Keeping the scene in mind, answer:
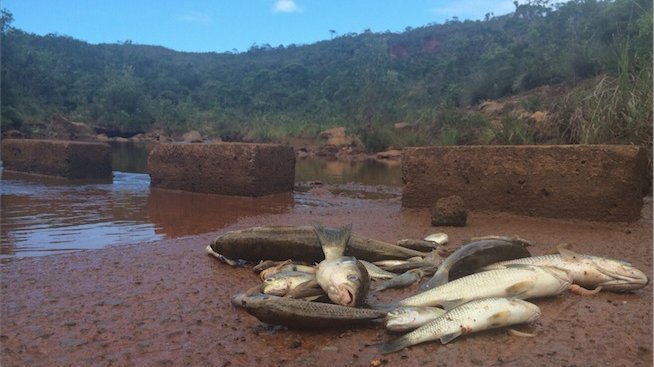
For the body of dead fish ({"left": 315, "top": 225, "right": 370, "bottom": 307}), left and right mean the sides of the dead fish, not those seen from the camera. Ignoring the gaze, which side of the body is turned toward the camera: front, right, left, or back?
front

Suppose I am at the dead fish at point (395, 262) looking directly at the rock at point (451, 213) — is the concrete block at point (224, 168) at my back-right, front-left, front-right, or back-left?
front-left

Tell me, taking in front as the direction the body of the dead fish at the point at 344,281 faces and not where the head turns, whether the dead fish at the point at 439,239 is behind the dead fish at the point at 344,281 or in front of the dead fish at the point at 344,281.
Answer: behind

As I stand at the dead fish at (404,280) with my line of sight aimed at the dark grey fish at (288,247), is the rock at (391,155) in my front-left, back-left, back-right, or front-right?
front-right

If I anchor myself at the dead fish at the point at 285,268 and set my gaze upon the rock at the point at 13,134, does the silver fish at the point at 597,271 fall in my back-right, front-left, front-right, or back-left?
back-right

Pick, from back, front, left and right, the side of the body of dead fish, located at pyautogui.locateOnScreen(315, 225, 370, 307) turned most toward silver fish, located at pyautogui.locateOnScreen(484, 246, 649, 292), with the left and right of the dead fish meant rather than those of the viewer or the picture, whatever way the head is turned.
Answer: left

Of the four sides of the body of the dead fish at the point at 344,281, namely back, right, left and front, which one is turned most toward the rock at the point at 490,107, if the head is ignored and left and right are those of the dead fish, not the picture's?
back

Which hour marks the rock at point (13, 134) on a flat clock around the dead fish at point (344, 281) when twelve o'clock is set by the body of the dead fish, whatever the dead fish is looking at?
The rock is roughly at 5 o'clock from the dead fish.

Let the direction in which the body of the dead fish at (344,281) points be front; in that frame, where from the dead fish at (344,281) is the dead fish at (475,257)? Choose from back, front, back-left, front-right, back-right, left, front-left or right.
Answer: back-left

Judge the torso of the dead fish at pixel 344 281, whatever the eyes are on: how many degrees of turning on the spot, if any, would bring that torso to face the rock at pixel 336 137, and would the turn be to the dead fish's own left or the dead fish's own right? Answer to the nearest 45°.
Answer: approximately 180°

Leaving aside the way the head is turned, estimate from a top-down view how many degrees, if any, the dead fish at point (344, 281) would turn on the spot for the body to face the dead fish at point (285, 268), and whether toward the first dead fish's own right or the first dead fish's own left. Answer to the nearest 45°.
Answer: approximately 135° to the first dead fish's own right
